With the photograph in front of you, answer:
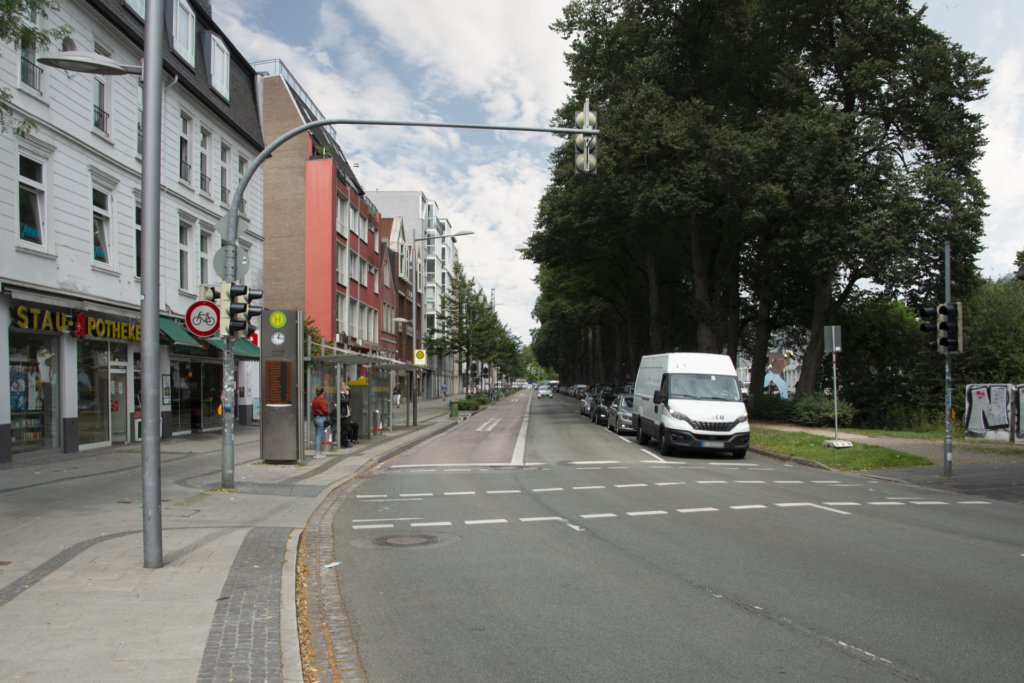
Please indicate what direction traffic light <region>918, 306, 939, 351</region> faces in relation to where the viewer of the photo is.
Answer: facing to the left of the viewer

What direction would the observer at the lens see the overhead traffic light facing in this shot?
facing away from the viewer

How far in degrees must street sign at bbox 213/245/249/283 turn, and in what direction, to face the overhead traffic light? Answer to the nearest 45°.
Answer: approximately 135° to its right

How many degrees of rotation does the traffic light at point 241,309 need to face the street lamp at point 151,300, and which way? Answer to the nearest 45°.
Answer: approximately 90° to its right

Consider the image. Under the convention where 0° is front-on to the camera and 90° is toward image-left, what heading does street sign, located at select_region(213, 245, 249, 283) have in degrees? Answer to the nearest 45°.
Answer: approximately 180°

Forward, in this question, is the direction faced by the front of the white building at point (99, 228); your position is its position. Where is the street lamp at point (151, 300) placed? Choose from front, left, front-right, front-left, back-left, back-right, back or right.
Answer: front-right

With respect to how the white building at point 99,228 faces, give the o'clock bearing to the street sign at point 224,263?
The street sign is roughly at 1 o'clock from the white building.

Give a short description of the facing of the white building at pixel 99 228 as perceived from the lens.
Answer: facing the viewer and to the right of the viewer
